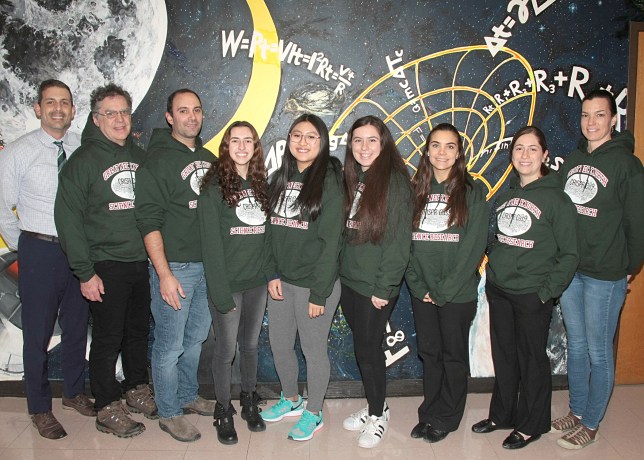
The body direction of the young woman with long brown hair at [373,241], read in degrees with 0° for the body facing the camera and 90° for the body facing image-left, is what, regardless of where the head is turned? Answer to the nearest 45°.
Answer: approximately 45°

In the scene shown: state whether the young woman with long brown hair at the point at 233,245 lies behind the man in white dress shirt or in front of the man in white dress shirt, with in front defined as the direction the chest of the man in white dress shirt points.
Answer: in front

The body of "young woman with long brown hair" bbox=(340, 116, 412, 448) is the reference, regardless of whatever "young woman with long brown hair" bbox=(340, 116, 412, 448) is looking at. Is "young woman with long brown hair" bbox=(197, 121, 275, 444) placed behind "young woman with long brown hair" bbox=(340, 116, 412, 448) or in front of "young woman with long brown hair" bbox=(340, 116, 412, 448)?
in front

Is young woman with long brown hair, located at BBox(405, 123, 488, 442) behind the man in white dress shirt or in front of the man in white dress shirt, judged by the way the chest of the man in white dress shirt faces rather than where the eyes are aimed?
in front
